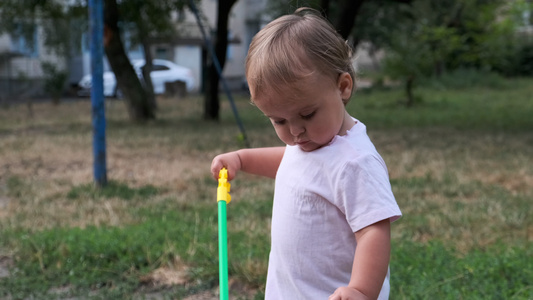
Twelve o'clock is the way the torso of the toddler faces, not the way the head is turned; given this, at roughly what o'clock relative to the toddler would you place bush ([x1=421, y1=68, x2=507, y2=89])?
The bush is roughly at 5 o'clock from the toddler.

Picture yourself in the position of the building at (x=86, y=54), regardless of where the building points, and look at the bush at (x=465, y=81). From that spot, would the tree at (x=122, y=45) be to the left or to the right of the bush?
right

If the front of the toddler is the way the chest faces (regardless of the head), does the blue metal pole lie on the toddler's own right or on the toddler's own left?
on the toddler's own right

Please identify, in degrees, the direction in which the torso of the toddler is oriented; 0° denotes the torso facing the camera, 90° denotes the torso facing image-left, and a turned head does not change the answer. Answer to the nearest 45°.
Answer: approximately 45°

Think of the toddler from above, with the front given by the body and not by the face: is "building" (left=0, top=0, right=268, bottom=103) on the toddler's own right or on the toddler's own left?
on the toddler's own right
